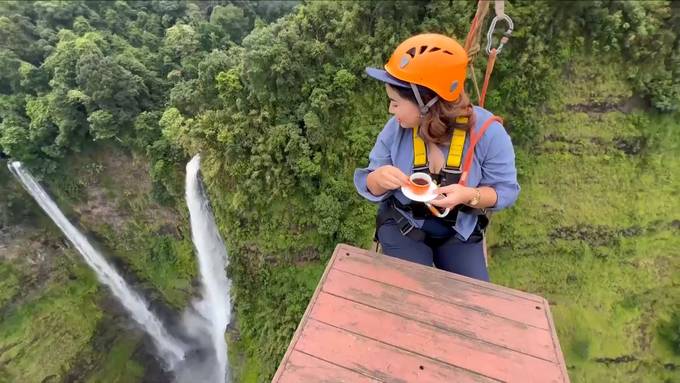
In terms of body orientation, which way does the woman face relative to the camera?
toward the camera

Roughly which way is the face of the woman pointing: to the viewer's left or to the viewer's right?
to the viewer's left

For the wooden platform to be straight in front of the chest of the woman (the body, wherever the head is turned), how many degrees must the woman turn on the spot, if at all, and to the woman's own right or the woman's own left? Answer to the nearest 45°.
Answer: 0° — they already face it
